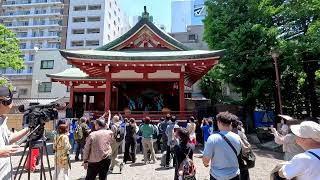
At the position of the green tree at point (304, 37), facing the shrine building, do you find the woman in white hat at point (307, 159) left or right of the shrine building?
left

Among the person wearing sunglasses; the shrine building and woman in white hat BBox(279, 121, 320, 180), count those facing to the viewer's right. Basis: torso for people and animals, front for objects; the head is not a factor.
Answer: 1

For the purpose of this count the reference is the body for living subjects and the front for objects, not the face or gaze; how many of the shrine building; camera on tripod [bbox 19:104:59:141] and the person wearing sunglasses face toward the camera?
1

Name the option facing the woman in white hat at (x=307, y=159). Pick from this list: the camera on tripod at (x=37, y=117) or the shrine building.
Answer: the shrine building

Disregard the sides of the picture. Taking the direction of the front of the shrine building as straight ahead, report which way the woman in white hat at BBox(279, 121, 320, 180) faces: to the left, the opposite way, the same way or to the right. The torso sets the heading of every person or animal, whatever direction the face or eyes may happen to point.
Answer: the opposite way

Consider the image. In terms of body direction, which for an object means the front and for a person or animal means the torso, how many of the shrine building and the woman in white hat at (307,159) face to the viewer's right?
0

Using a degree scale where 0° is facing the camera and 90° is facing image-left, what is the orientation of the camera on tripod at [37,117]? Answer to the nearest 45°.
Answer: approximately 225°

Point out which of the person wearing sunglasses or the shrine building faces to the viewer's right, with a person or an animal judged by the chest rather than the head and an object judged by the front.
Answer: the person wearing sunglasses

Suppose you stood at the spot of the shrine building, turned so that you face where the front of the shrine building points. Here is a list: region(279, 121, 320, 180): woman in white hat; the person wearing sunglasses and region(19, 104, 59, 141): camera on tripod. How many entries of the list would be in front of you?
3

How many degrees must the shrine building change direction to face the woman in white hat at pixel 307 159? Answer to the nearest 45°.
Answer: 0° — it already faces them

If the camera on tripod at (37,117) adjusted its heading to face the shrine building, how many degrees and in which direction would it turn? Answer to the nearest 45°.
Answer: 0° — it already faces it

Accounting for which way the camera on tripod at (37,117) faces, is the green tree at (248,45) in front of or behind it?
in front

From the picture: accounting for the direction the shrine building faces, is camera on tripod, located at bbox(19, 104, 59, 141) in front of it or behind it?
in front

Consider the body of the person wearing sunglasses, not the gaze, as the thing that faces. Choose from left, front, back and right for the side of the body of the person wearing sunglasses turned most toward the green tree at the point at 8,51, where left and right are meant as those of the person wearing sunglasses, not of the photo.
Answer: left

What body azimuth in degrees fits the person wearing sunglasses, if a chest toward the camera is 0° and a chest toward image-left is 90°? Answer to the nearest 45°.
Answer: approximately 270°

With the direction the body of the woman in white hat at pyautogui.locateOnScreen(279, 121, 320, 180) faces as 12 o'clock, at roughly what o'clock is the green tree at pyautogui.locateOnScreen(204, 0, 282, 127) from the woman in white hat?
The green tree is roughly at 1 o'clock from the woman in white hat.

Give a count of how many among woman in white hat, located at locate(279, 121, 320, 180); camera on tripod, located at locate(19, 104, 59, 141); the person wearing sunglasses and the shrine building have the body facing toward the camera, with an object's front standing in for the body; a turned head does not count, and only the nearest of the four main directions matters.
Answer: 1
